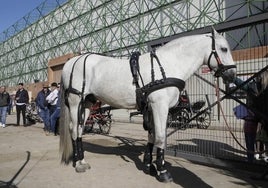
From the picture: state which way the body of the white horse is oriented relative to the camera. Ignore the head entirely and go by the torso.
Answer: to the viewer's right

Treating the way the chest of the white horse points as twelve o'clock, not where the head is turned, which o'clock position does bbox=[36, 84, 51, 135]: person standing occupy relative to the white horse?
The person standing is roughly at 8 o'clock from the white horse.
